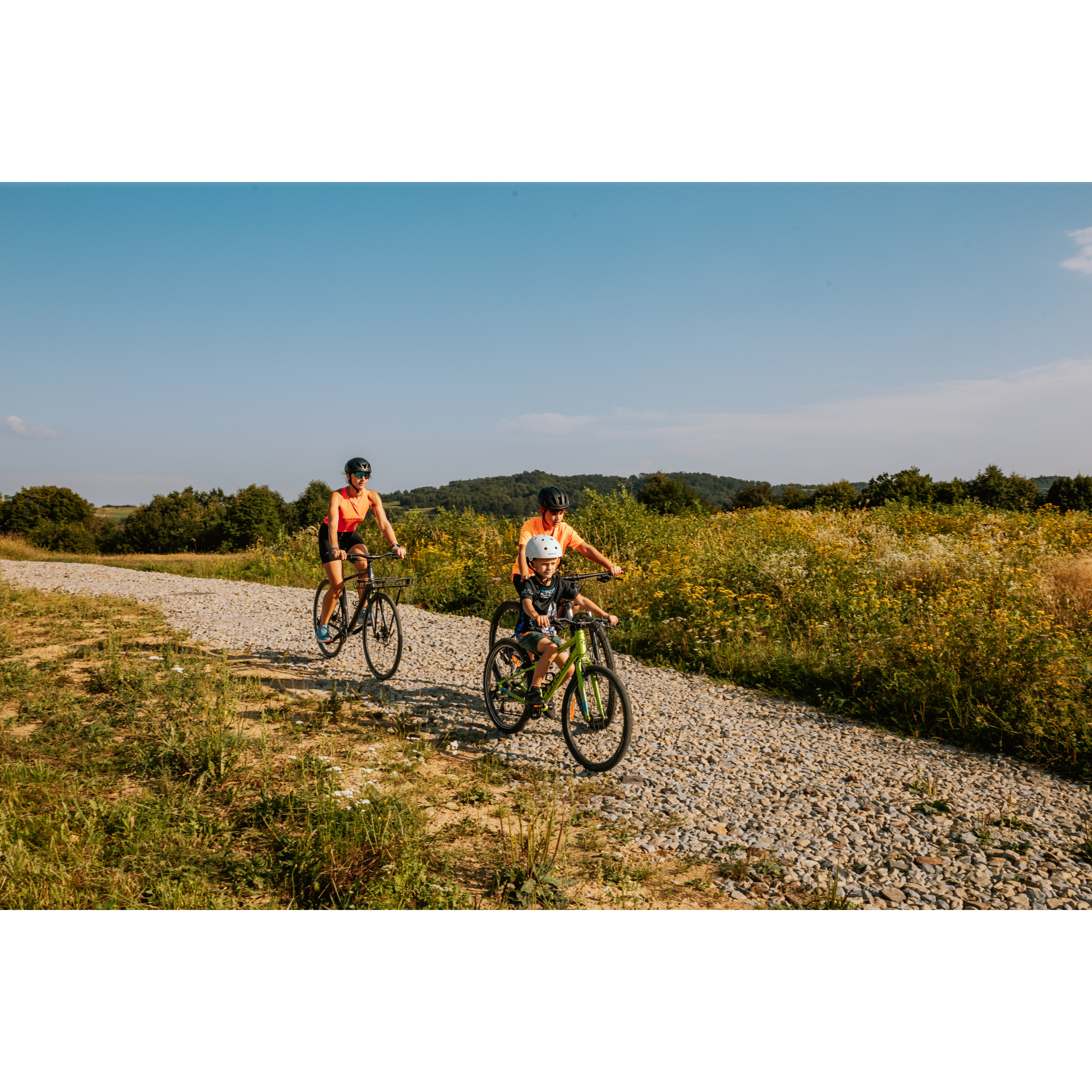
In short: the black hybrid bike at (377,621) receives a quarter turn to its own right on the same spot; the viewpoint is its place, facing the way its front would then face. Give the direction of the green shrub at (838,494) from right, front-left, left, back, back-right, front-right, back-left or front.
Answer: back

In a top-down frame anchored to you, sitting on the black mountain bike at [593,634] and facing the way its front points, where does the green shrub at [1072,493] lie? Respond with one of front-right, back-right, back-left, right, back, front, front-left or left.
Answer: left

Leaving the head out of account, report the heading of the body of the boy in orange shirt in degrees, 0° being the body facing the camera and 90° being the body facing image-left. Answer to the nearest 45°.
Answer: approximately 315°

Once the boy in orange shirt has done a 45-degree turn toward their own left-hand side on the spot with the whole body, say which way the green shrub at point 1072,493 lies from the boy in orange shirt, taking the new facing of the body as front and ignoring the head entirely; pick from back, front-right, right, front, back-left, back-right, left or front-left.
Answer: front-left

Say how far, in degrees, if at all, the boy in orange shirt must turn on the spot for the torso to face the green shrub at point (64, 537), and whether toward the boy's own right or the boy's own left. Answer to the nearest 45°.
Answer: approximately 180°

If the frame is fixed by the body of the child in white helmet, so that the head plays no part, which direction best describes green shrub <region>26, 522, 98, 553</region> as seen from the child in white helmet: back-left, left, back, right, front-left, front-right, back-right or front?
back

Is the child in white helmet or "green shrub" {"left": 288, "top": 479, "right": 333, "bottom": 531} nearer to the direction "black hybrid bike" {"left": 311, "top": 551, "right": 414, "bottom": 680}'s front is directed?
the child in white helmet

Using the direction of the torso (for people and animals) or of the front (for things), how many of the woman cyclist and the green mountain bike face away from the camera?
0
